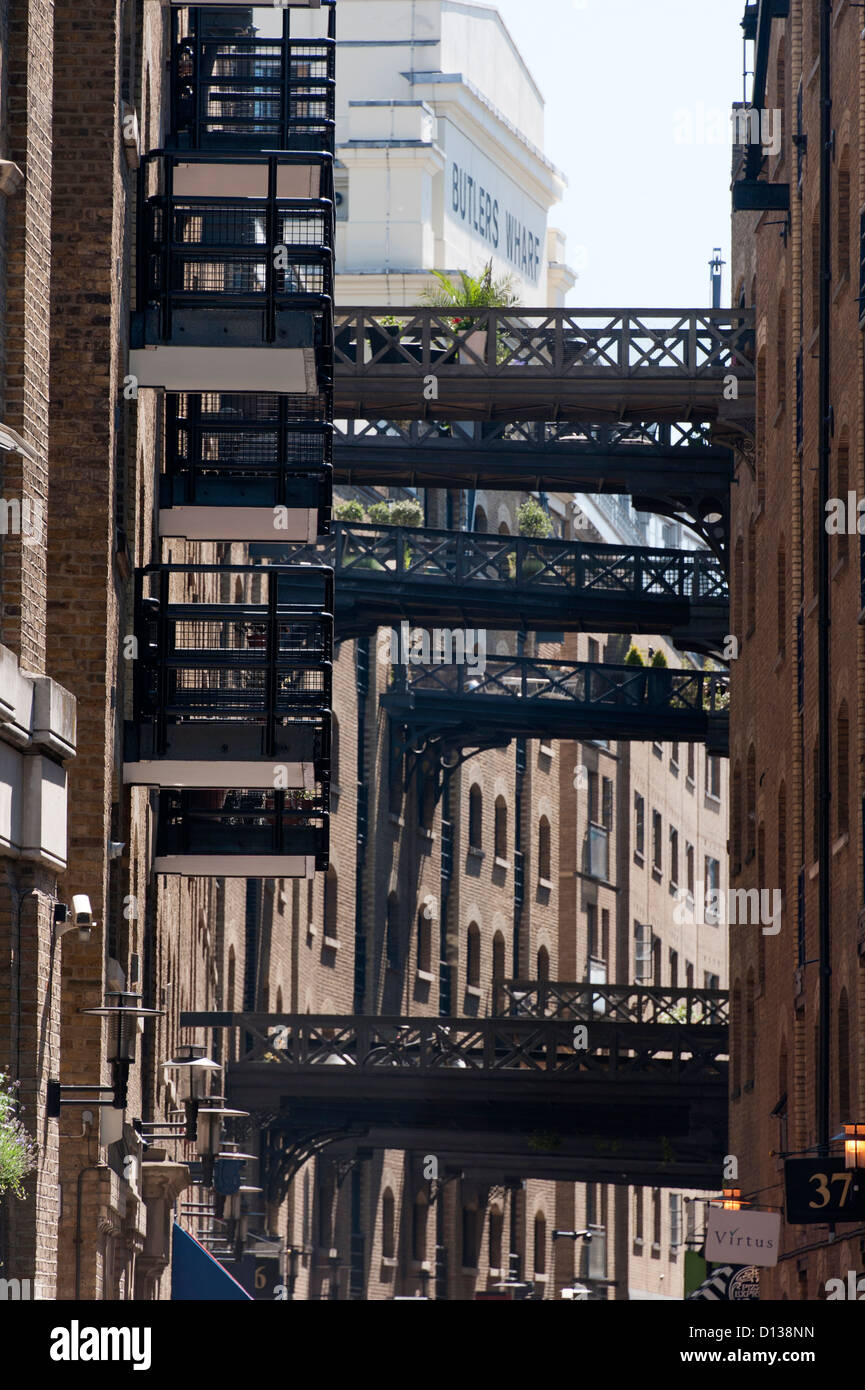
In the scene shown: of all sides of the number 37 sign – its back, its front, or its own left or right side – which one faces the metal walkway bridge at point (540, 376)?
back

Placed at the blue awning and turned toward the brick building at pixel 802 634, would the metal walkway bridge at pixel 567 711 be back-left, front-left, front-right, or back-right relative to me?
front-left

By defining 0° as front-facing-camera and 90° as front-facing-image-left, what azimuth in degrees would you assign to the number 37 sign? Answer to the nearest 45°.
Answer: approximately 0°

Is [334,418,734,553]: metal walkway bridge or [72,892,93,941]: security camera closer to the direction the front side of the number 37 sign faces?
the security camera

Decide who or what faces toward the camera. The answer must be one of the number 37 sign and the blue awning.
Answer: the number 37 sign

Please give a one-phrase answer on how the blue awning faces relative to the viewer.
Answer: facing to the right of the viewer

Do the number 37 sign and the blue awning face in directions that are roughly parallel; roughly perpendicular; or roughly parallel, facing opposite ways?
roughly perpendicular

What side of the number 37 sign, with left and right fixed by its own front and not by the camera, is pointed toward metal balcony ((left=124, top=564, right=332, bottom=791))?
right

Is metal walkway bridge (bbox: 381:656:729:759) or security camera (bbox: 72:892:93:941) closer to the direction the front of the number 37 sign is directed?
the security camera

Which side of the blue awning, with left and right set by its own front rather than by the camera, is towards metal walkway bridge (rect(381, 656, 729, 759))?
left

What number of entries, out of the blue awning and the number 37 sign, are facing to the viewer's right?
1

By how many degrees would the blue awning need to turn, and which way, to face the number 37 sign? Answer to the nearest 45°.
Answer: approximately 45° to its right

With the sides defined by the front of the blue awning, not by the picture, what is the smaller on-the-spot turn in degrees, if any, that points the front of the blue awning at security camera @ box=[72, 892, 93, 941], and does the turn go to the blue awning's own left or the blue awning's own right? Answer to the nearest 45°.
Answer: approximately 90° to the blue awning's own right
